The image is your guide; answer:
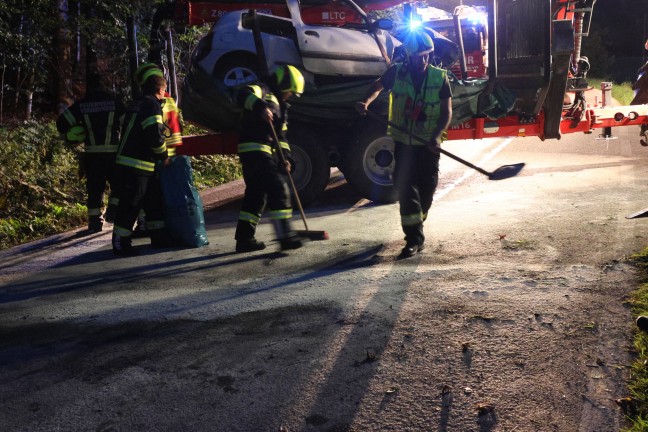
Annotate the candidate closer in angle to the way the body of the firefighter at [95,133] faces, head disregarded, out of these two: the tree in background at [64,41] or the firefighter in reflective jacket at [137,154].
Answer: the tree in background

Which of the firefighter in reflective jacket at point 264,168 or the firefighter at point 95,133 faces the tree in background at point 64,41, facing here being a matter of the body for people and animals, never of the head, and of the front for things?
the firefighter

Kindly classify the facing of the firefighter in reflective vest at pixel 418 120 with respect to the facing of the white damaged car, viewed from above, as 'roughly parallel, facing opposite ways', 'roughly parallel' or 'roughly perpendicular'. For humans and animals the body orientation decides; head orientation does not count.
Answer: roughly perpendicular

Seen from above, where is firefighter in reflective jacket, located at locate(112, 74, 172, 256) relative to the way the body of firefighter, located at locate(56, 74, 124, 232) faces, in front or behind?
behind

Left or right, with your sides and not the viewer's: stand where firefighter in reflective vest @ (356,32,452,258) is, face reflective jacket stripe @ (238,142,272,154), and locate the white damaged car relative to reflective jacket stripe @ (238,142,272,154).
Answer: right

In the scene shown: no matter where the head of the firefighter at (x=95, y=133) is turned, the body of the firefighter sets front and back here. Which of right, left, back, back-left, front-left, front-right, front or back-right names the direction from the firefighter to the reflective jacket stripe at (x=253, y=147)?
back-right

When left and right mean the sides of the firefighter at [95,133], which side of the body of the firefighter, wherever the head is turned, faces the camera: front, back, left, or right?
back
